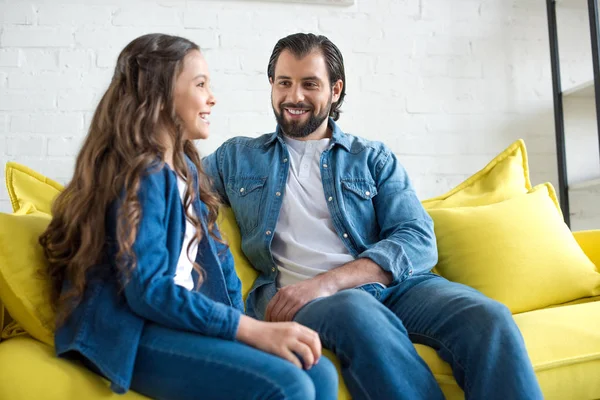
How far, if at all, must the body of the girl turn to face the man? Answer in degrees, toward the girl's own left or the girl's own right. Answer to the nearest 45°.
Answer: approximately 45° to the girl's own left

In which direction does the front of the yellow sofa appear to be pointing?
toward the camera

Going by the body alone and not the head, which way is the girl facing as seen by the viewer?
to the viewer's right

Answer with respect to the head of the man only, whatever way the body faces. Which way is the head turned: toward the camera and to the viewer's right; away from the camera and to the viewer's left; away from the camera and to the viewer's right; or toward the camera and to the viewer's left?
toward the camera and to the viewer's left

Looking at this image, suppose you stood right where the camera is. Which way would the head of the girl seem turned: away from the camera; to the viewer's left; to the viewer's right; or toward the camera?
to the viewer's right
